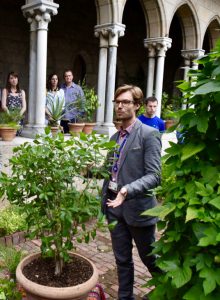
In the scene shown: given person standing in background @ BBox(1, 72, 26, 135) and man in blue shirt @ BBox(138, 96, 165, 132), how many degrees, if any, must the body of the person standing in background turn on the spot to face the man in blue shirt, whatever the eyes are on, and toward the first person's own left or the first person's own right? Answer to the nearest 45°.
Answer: approximately 45° to the first person's own left

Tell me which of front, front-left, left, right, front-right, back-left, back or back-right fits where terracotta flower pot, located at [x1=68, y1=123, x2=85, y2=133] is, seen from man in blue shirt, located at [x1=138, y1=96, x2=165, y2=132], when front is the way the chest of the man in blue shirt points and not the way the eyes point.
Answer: back-right

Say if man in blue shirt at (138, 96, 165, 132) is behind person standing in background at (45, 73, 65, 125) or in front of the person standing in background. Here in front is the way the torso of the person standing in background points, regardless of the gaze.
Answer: in front

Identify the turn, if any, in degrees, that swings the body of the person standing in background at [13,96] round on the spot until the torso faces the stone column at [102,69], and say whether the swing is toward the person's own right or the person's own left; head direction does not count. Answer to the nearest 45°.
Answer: approximately 135° to the person's own left

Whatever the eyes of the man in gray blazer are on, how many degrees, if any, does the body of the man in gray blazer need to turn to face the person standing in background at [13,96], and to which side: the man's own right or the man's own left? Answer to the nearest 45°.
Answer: approximately 90° to the man's own right

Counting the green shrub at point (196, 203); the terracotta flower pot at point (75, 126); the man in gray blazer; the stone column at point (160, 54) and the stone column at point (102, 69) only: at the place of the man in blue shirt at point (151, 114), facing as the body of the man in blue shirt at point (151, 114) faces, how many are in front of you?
2

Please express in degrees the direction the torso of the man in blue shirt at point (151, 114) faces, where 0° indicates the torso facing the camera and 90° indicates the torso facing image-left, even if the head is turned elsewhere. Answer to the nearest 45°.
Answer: approximately 0°

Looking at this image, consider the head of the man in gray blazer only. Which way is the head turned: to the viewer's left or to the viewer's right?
to the viewer's left

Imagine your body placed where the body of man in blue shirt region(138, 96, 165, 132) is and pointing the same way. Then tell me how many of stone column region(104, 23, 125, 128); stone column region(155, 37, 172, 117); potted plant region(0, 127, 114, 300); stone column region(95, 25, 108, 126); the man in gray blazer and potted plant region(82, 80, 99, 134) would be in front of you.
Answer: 2

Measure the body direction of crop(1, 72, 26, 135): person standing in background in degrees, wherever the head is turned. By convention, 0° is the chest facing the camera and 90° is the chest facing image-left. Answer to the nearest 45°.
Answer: approximately 0°

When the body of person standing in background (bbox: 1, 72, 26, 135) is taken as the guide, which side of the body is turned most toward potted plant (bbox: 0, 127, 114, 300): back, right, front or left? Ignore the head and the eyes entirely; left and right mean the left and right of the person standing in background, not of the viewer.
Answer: front

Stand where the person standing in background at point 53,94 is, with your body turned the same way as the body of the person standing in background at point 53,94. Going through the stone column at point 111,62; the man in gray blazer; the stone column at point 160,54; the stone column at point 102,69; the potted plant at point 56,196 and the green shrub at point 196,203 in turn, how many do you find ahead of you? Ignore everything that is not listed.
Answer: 3
